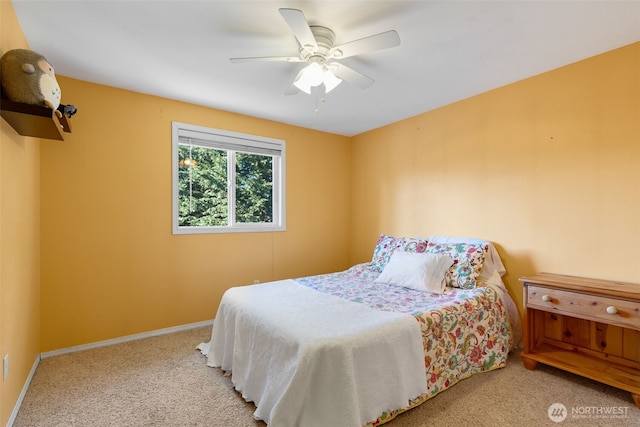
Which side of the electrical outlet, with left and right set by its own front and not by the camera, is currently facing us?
right

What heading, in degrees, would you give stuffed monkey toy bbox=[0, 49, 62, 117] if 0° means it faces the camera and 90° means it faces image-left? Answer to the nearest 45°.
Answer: approximately 270°

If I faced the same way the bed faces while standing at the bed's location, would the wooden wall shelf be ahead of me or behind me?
ahead

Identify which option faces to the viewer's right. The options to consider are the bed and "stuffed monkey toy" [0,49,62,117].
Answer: the stuffed monkey toy

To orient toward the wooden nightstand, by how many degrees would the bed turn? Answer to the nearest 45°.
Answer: approximately 135° to its left

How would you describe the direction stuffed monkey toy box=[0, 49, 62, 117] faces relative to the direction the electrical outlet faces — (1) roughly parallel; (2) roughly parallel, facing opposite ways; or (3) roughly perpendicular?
roughly parallel
